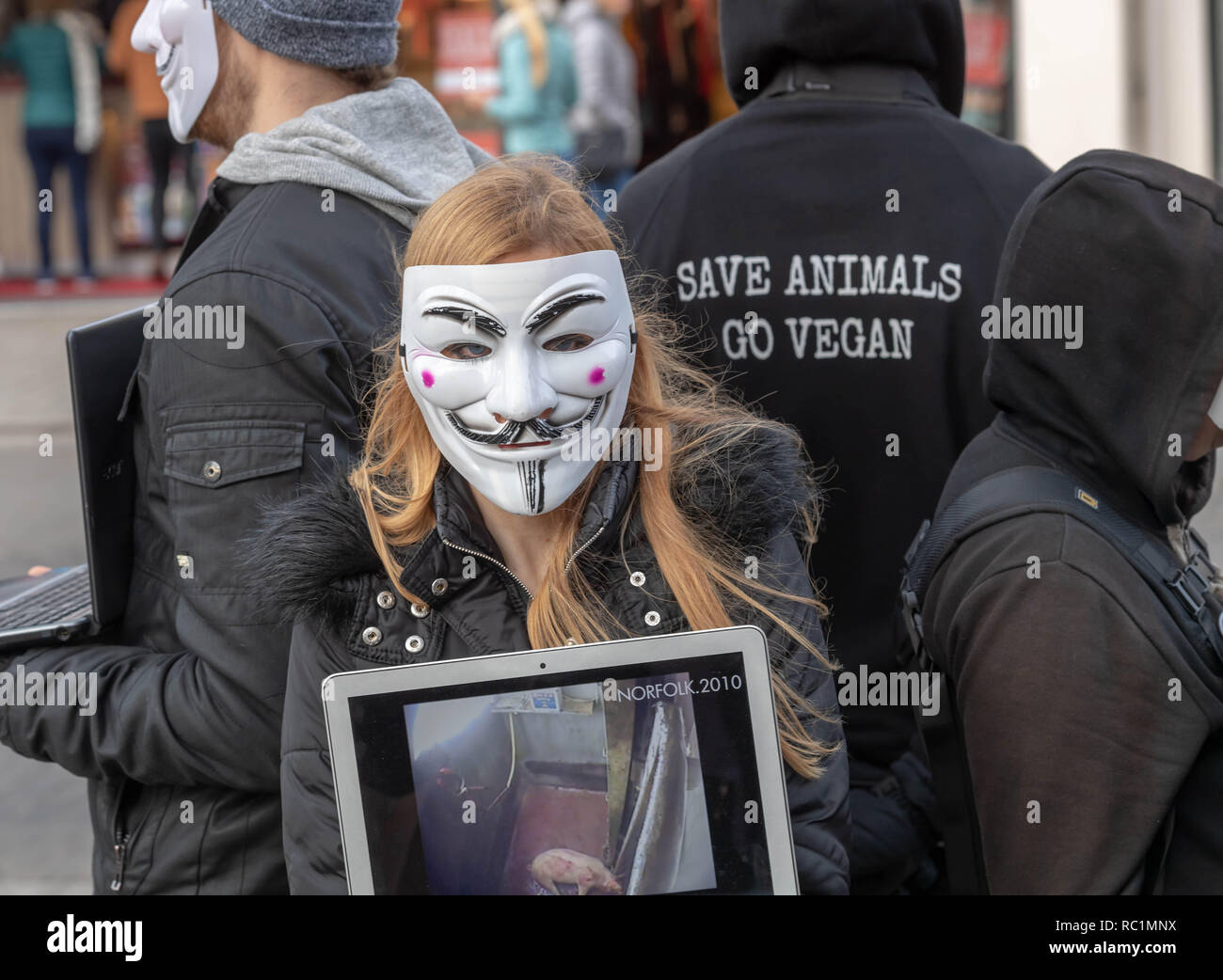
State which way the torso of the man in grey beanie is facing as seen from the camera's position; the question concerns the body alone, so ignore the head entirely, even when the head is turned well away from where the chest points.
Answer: to the viewer's left

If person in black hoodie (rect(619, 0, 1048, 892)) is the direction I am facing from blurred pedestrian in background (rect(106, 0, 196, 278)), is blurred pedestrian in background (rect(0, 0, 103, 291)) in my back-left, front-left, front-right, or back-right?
back-right

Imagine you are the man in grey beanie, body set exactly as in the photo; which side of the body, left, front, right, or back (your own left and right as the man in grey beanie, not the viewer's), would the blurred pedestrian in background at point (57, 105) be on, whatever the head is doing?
right

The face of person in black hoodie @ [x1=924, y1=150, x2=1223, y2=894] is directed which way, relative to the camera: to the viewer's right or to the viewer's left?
to the viewer's right

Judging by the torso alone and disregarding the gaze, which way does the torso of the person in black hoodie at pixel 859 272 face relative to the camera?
away from the camera

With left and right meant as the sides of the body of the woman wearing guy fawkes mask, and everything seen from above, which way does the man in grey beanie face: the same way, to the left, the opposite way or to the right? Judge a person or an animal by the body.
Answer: to the right

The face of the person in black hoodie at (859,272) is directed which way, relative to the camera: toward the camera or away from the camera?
away from the camera
